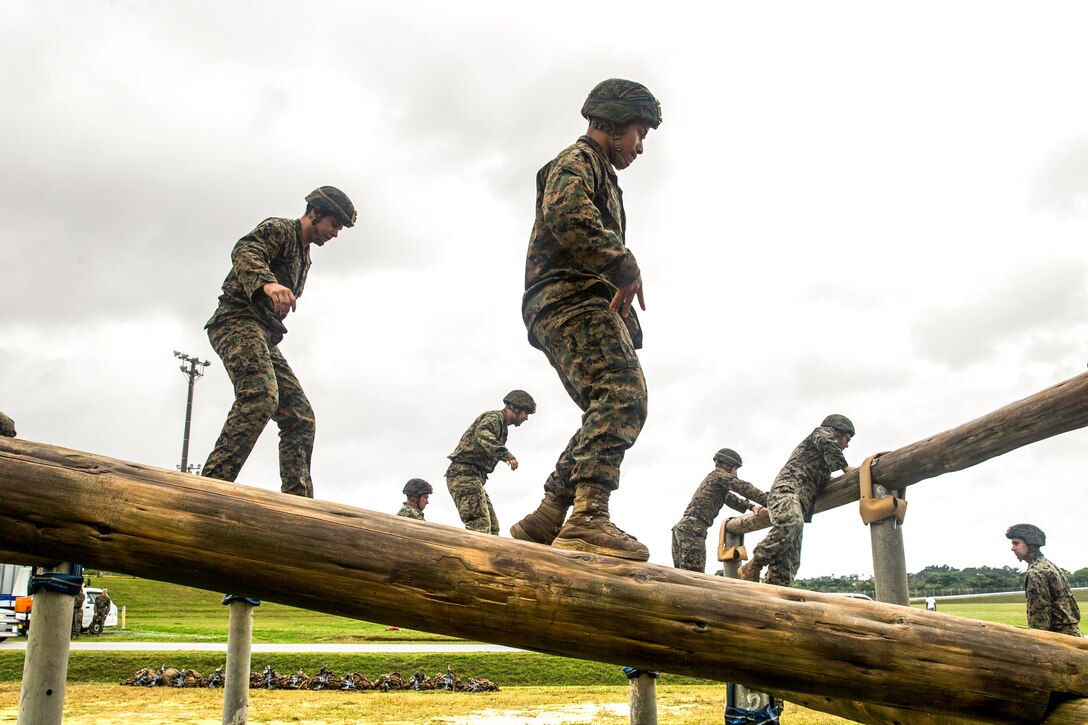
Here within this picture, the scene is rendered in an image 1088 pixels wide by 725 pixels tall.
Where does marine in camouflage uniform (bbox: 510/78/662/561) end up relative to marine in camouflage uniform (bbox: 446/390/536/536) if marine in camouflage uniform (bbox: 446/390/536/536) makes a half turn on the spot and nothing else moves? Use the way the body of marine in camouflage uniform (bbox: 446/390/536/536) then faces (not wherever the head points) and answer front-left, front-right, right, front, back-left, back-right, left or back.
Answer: left

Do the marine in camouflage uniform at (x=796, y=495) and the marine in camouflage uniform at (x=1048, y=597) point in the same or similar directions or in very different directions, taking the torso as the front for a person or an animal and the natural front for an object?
very different directions

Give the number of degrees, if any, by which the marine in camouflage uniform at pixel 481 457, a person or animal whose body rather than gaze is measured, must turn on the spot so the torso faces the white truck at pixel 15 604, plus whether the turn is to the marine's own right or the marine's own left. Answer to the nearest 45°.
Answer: approximately 135° to the marine's own left

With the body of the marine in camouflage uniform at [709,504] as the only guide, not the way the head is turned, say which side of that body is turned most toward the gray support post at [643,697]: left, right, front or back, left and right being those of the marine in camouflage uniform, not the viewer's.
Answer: right

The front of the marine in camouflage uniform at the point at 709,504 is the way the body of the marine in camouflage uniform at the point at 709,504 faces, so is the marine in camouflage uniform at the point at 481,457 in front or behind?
behind

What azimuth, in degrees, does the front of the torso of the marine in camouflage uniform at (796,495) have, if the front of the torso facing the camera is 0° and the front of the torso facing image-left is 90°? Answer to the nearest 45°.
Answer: approximately 270°

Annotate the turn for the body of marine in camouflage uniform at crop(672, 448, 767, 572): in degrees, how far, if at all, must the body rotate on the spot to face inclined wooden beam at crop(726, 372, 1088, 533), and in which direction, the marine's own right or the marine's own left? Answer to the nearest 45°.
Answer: approximately 90° to the marine's own right

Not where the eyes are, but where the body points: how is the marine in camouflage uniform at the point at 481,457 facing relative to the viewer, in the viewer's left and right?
facing to the right of the viewer

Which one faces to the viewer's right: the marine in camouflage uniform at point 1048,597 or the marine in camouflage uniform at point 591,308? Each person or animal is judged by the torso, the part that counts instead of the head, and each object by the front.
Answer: the marine in camouflage uniform at point 591,308

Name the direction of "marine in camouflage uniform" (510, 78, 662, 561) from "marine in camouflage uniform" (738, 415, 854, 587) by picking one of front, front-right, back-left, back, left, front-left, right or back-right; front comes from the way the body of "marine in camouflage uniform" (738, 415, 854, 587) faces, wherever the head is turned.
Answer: right

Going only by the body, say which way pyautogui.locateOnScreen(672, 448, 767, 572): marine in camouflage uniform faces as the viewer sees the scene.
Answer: to the viewer's right

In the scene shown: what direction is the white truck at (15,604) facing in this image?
to the viewer's right

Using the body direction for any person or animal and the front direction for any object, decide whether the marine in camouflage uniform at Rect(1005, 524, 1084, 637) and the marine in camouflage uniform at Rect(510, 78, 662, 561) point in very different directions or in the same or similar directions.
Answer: very different directions

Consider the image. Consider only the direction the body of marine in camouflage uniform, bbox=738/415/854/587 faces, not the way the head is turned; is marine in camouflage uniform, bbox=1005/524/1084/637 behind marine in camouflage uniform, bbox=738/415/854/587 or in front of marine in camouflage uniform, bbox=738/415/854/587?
in front

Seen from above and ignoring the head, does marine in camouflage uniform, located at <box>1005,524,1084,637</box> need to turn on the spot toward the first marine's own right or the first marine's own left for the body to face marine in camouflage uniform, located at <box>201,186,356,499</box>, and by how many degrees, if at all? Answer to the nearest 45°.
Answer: approximately 45° to the first marine's own left

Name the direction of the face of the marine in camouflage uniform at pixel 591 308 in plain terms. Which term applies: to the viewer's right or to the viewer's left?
to the viewer's right
